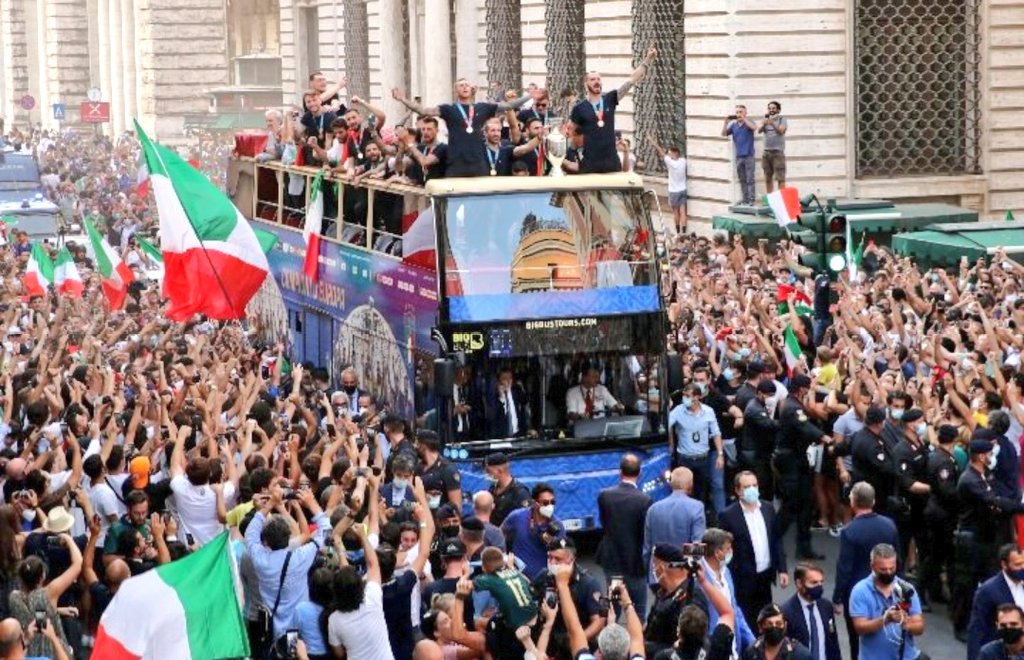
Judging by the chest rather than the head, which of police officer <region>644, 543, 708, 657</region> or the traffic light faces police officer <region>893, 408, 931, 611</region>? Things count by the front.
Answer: the traffic light

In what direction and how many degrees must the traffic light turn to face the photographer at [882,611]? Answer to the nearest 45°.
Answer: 0° — it already faces them

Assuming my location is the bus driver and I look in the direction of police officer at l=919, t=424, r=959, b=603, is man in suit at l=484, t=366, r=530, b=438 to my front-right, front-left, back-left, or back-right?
back-right

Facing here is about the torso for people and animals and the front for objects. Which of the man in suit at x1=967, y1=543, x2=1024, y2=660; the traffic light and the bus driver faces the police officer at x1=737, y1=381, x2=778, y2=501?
the traffic light

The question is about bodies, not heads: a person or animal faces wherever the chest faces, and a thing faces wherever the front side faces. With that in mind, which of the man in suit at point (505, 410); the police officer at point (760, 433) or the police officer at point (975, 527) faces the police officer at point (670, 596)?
the man in suit

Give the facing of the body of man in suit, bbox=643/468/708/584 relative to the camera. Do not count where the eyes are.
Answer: away from the camera

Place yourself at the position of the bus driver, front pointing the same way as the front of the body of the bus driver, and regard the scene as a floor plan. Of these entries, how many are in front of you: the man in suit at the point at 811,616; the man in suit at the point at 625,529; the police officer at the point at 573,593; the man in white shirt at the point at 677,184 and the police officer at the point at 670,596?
4

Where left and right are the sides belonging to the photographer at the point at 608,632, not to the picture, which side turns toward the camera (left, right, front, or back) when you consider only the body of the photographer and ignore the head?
back

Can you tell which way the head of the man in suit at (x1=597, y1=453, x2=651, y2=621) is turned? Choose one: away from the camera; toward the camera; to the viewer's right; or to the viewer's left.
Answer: away from the camera

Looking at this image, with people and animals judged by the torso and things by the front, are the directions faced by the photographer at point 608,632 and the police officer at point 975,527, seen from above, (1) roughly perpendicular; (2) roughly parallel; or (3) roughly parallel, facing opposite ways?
roughly perpendicular

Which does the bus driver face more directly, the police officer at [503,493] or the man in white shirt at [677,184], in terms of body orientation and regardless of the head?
the police officer

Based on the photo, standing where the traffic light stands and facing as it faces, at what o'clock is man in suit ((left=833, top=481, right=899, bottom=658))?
The man in suit is roughly at 12 o'clock from the traffic light.

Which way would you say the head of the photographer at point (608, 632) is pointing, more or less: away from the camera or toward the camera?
away from the camera

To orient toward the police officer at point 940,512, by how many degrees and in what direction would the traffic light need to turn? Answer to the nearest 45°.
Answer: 0° — it already faces them

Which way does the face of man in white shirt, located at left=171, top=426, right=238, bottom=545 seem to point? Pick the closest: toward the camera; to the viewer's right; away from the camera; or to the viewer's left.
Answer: away from the camera
